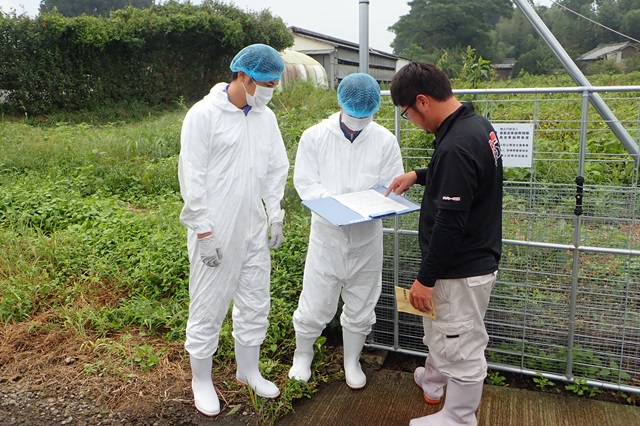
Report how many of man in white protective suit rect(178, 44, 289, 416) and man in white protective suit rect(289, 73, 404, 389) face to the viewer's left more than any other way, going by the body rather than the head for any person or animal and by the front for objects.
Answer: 0

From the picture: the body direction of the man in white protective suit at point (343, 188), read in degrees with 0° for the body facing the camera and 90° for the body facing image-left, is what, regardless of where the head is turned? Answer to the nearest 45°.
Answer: approximately 0°

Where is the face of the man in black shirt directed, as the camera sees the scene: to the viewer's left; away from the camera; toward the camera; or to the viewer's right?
to the viewer's left

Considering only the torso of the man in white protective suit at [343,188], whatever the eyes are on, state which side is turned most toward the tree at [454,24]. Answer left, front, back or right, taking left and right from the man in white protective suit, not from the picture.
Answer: back

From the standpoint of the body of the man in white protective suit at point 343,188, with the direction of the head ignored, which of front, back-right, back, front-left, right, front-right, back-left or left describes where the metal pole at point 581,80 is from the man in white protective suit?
left

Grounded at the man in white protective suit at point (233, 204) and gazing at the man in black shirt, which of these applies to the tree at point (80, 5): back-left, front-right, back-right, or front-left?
back-left

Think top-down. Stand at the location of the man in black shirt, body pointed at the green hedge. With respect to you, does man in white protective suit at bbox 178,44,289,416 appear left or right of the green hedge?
left

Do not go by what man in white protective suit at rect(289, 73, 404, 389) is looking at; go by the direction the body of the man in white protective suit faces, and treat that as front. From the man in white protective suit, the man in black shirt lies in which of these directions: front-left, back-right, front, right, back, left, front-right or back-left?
front-left

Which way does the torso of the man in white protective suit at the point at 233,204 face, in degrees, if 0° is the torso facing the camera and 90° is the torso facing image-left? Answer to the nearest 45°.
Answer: approximately 315°
